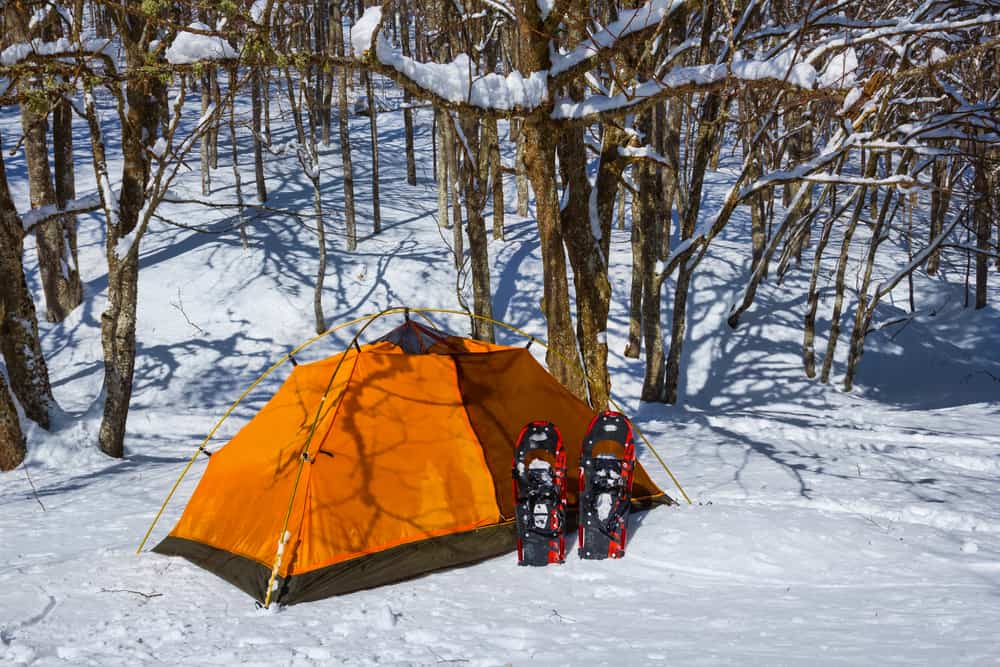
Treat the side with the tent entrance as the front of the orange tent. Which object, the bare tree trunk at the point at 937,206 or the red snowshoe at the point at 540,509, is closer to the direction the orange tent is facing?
the red snowshoe

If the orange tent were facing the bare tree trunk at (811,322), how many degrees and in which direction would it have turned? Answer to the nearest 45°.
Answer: approximately 90° to its left

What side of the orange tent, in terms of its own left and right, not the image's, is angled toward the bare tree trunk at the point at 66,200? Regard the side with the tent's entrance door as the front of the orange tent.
back

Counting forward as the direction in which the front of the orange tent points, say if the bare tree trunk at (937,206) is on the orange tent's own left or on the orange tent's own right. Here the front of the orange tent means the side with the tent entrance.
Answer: on the orange tent's own left

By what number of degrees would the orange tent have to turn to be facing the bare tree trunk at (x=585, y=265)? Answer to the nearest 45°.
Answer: approximately 90° to its left

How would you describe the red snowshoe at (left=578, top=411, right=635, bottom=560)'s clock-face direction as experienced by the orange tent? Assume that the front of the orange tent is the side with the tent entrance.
The red snowshoe is roughly at 11 o'clock from the orange tent.

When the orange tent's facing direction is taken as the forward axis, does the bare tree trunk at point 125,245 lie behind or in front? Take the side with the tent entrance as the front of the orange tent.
behind

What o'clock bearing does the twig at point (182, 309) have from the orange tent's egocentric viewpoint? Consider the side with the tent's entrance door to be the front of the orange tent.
The twig is roughly at 7 o'clock from the orange tent.

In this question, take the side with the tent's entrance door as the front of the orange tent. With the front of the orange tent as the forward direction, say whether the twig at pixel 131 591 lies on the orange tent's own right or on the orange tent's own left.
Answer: on the orange tent's own right
